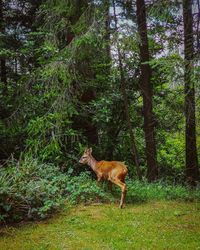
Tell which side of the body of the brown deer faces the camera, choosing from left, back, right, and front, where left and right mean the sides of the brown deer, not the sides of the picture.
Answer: left

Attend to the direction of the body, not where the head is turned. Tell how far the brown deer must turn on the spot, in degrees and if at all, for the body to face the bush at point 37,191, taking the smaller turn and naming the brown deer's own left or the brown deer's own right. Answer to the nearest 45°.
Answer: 0° — it already faces it
